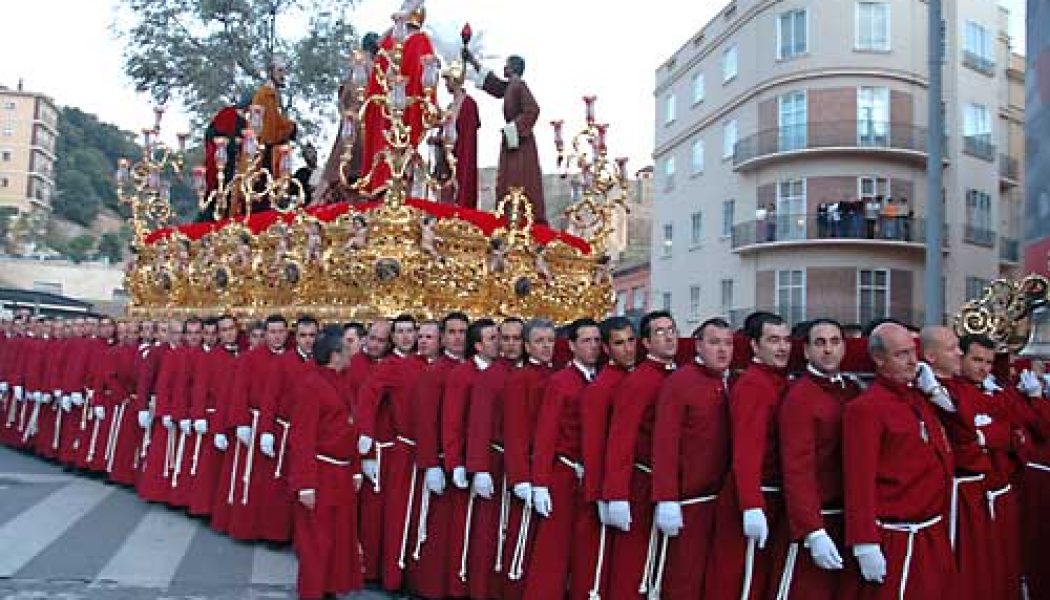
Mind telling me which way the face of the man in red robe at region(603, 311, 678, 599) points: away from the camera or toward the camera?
toward the camera

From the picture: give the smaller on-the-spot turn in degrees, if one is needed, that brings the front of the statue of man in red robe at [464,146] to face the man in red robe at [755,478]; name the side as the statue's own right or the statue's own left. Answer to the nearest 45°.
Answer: approximately 90° to the statue's own left

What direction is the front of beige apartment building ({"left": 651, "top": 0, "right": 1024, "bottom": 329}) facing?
toward the camera

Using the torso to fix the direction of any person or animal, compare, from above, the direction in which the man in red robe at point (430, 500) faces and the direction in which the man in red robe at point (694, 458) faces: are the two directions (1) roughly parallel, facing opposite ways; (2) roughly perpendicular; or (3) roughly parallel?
roughly parallel

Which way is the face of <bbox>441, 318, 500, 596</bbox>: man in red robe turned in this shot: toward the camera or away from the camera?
toward the camera

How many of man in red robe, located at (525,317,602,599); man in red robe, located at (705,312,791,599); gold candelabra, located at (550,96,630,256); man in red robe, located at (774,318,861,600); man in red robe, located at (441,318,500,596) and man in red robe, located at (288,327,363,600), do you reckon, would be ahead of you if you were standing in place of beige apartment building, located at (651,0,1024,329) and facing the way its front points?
6

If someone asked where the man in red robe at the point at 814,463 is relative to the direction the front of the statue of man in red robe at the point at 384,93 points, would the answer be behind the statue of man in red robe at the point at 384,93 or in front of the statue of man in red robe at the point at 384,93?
in front

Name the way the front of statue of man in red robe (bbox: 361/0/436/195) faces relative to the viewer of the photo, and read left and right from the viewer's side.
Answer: facing the viewer and to the right of the viewer

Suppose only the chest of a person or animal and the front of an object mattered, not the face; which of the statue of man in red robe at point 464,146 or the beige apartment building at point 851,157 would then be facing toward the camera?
the beige apartment building

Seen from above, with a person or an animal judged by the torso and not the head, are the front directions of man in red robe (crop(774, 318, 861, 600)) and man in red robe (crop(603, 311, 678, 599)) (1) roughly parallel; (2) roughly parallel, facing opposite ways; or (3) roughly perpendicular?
roughly parallel

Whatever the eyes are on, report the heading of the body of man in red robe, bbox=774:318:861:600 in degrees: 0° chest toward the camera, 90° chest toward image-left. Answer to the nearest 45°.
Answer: approximately 315°
